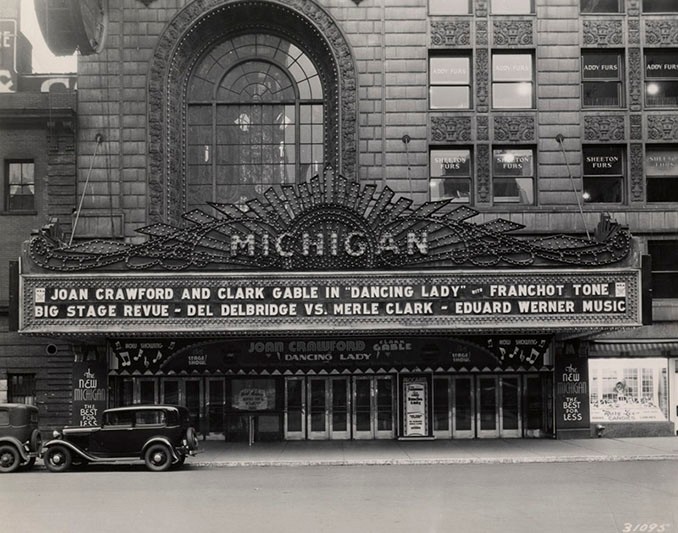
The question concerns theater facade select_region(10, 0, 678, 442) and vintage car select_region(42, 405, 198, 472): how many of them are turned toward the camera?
1

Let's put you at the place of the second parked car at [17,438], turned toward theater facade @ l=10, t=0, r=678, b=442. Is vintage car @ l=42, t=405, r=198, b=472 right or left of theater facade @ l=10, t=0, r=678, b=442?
right

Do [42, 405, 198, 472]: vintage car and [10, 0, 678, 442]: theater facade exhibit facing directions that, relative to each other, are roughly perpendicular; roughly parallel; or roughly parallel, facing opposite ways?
roughly perpendicular

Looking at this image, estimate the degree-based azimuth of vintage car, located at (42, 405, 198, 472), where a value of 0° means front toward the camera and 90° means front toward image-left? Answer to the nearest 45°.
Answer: approximately 90°

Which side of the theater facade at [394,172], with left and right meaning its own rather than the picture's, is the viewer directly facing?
front

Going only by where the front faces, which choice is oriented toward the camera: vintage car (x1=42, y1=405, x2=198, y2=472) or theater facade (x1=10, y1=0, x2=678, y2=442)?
the theater facade

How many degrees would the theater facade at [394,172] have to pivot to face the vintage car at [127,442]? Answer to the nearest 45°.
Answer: approximately 45° to its right

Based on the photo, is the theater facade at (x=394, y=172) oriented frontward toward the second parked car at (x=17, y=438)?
no
